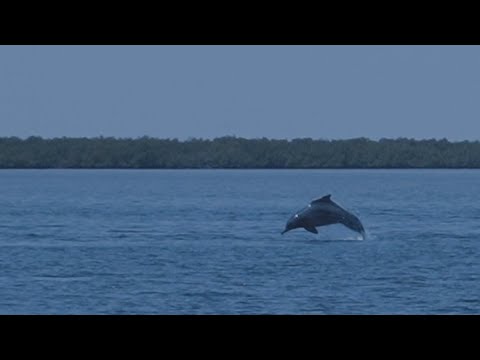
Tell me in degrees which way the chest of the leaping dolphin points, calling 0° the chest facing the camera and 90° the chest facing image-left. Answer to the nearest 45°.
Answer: approximately 90°
